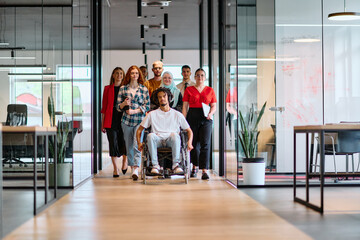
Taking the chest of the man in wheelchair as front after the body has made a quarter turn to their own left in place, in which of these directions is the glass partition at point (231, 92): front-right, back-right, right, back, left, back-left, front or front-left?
front

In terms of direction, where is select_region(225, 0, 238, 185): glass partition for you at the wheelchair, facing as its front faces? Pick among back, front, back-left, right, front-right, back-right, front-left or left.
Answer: left

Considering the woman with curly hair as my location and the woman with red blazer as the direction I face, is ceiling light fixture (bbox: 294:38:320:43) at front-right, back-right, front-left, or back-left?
back-right

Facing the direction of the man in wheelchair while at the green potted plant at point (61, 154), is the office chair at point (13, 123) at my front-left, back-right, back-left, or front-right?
back-left

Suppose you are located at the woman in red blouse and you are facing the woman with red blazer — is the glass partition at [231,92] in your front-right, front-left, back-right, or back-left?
back-left

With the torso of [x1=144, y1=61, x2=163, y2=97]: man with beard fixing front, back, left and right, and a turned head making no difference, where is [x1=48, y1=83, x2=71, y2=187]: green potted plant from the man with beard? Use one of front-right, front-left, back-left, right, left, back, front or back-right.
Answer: front-right

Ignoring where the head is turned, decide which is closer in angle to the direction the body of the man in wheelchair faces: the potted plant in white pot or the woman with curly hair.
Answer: the potted plant in white pot

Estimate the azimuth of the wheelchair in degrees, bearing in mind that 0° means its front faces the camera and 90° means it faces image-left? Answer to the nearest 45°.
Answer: approximately 0°

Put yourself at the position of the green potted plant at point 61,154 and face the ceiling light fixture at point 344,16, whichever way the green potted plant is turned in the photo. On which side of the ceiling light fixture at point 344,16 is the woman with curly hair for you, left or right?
left

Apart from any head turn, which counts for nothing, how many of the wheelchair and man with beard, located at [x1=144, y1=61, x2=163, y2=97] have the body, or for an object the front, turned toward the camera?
2

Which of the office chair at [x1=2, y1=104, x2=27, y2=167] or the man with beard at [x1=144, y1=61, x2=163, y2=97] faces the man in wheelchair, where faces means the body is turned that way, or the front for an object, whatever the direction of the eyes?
the man with beard

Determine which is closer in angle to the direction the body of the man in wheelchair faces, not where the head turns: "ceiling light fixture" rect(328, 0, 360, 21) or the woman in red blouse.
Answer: the ceiling light fixture
